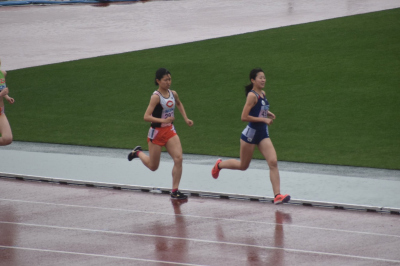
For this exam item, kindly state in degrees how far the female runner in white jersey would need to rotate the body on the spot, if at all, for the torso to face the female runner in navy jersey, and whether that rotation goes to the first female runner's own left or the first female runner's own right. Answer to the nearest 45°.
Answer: approximately 45° to the first female runner's own left

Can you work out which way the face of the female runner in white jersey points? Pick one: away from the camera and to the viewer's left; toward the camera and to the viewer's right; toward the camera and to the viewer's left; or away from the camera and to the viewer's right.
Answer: toward the camera and to the viewer's right

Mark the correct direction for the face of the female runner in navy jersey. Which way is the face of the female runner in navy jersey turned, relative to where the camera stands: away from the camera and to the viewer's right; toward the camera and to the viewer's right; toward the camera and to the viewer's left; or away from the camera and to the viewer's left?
toward the camera and to the viewer's right

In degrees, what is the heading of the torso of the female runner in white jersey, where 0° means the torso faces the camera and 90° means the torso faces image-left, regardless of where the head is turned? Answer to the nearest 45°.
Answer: approximately 315°
